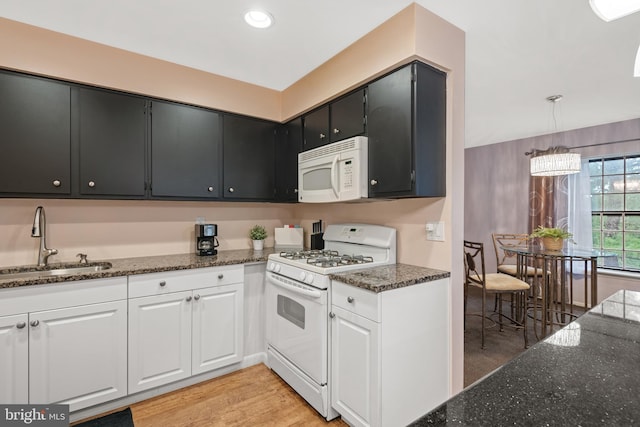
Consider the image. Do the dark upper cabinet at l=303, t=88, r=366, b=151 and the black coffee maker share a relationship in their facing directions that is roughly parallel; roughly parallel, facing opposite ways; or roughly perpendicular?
roughly perpendicular

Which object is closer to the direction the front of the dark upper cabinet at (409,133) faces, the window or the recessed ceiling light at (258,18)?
the recessed ceiling light

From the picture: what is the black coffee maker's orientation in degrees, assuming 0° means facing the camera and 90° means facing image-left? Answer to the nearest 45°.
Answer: approximately 0°

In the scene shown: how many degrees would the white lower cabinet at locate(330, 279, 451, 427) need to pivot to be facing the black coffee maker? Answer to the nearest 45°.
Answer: approximately 45° to its right

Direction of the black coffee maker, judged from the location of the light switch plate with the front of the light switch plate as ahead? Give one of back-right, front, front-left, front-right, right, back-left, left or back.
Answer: front-right

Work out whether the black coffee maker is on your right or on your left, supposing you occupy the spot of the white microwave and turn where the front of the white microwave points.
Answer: on your right

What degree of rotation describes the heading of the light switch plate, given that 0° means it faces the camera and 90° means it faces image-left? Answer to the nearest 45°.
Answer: approximately 45°

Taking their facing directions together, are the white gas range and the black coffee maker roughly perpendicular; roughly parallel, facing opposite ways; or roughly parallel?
roughly perpendicular
